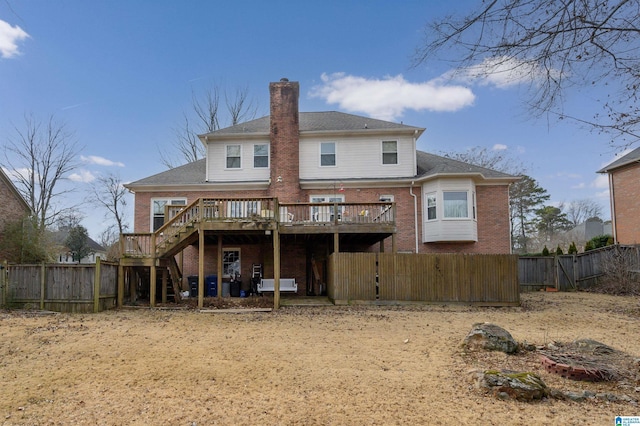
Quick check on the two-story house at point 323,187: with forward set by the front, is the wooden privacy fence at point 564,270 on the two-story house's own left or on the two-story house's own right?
on the two-story house's own right

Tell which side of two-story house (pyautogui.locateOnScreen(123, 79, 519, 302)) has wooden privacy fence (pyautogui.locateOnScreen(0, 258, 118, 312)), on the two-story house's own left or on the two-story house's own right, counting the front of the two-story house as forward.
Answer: on the two-story house's own left

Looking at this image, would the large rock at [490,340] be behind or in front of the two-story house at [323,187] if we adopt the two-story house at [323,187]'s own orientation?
behind

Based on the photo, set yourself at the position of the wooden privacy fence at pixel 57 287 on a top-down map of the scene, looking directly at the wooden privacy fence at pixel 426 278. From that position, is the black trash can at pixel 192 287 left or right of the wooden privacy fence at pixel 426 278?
left

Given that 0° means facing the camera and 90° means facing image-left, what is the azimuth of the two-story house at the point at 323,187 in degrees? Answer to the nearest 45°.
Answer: approximately 180°

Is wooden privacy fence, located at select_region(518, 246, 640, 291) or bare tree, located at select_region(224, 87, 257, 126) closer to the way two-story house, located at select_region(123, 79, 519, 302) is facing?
the bare tree

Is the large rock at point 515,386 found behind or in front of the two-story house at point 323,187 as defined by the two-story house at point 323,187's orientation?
behind

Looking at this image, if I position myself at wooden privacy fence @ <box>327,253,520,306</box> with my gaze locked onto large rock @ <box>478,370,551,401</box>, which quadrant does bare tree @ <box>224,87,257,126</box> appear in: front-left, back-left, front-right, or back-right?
back-right

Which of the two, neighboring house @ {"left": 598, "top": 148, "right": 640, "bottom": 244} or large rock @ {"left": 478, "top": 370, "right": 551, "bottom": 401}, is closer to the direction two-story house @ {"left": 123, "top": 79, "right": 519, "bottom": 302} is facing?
the neighboring house

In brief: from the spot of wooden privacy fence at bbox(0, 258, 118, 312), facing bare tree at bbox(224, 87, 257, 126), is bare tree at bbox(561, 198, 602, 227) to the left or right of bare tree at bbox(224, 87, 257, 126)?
right
